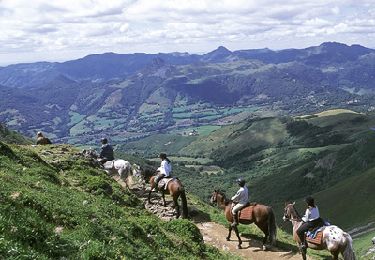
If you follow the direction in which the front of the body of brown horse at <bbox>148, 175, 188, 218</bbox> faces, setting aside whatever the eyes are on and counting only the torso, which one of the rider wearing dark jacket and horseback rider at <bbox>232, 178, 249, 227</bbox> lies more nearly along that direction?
the rider wearing dark jacket

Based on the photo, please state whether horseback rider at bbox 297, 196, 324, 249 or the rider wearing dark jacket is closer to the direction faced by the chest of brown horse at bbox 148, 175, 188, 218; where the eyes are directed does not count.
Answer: the rider wearing dark jacket

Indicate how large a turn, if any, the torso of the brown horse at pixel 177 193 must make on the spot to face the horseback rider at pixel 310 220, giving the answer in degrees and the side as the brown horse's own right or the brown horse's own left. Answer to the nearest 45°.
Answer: approximately 180°

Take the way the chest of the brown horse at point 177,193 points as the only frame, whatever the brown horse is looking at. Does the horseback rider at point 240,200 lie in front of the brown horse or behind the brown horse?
behind

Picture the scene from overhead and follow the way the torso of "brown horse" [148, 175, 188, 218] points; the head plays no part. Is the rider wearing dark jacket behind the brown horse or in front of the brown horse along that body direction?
in front

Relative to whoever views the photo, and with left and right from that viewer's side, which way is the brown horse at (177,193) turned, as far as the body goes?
facing away from the viewer and to the left of the viewer
